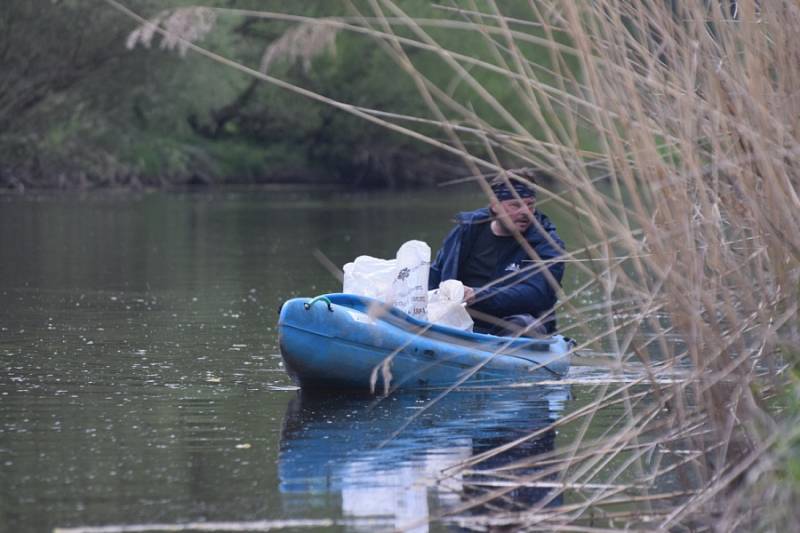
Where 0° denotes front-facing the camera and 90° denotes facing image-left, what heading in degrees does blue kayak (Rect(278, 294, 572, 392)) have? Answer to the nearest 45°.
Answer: approximately 45°
